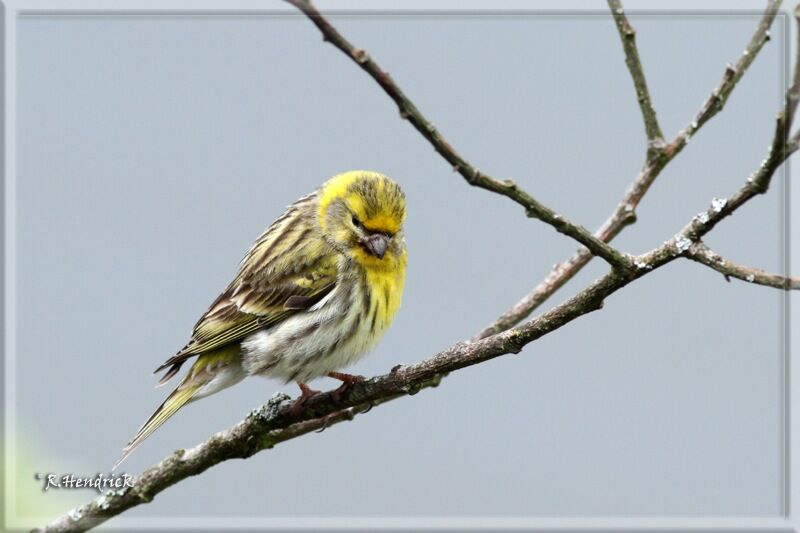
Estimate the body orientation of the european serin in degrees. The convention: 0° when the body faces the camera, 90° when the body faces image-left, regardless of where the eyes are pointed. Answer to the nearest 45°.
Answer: approximately 315°
